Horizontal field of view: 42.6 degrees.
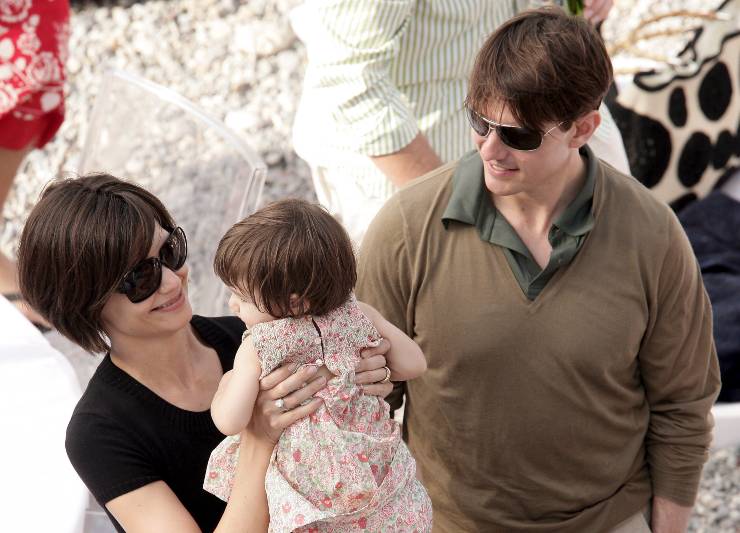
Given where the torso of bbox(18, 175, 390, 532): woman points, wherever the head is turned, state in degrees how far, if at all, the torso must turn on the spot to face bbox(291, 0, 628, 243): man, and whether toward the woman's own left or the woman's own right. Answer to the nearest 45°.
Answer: approximately 90° to the woman's own left

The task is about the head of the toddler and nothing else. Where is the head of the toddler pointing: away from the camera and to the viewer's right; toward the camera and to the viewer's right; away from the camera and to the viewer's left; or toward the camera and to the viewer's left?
away from the camera and to the viewer's left

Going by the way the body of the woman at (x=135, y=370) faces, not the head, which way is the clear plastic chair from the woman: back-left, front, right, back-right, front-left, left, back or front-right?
back-left

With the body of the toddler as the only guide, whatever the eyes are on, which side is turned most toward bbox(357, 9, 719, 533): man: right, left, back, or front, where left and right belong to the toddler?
right

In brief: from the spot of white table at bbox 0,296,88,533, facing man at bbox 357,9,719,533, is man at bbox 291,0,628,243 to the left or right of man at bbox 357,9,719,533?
left

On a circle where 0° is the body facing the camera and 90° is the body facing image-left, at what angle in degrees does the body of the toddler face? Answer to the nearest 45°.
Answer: approximately 135°

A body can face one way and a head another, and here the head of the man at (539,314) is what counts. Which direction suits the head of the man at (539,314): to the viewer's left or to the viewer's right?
to the viewer's left

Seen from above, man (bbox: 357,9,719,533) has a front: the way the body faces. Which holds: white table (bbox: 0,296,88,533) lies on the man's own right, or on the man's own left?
on the man's own right

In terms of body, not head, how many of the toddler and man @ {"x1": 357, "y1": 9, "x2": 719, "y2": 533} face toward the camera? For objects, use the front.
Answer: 1
